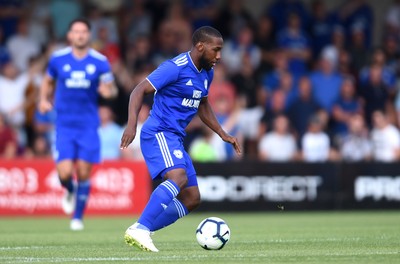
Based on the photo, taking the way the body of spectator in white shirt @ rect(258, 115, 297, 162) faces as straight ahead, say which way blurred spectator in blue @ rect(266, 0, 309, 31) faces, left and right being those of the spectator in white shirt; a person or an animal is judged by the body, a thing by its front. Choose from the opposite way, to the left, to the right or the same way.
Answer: the same way

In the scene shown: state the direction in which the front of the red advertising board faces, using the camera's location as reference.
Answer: facing the viewer

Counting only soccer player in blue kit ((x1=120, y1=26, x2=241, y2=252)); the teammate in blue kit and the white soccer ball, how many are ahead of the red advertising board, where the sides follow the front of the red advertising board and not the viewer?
3

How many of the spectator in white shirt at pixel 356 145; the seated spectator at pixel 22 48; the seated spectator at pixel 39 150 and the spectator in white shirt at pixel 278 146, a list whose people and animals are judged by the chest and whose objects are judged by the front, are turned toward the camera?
4

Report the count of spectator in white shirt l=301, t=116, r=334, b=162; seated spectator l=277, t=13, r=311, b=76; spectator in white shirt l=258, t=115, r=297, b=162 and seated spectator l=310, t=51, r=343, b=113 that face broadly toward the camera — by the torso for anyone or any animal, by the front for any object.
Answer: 4

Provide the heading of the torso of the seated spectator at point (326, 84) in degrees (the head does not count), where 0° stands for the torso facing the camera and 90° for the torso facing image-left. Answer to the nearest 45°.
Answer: approximately 0°

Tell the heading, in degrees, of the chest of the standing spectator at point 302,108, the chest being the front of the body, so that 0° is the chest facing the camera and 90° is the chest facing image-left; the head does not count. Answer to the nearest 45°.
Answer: approximately 0°

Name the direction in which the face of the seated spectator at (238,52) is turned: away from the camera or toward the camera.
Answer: toward the camera

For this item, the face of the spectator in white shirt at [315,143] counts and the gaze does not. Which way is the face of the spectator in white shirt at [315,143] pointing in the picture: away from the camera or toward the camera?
toward the camera

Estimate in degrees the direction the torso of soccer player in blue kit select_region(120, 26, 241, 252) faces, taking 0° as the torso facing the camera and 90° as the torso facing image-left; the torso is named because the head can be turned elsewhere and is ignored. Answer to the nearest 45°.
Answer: approximately 315°

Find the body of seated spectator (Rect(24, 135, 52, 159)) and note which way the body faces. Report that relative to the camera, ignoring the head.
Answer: toward the camera

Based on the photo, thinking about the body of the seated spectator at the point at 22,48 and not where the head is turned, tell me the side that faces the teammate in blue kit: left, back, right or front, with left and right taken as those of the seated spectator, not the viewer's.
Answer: front

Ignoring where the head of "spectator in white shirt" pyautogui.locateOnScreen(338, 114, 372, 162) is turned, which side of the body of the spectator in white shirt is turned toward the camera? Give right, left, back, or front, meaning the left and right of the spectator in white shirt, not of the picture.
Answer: front

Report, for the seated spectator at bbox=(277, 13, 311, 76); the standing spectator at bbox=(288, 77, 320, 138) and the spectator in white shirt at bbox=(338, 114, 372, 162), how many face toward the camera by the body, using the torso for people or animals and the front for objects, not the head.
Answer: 3

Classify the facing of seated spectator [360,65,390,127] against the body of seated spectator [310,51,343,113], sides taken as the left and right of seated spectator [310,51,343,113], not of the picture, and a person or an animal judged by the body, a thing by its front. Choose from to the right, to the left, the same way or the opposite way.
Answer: the same way
